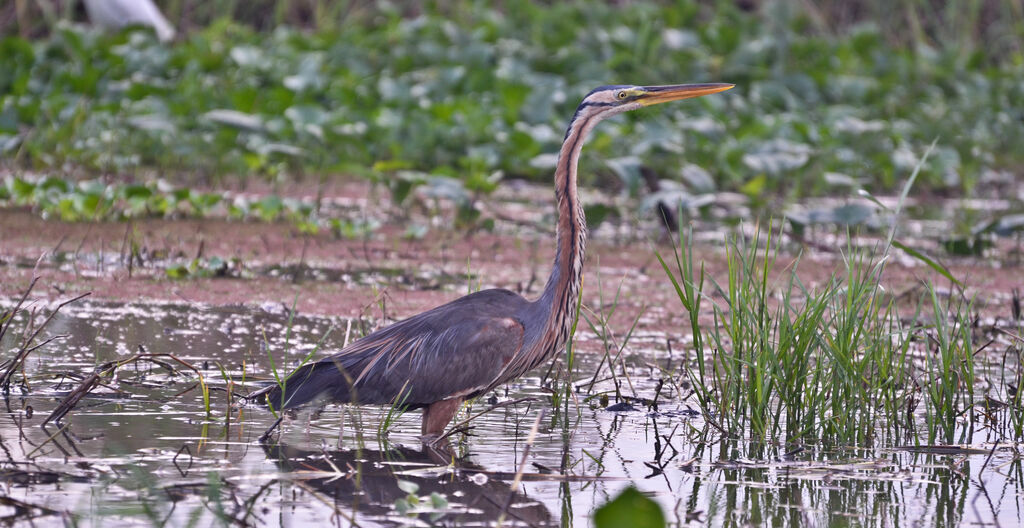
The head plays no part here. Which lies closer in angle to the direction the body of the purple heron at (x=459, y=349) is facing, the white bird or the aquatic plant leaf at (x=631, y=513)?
the aquatic plant leaf

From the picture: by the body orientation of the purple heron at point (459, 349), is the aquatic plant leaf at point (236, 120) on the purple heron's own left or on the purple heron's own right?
on the purple heron's own left

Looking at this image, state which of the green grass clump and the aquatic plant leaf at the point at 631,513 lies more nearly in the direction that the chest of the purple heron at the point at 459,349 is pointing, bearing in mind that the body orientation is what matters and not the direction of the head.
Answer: the green grass clump

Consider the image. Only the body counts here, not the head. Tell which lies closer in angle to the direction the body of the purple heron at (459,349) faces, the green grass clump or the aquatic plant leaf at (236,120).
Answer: the green grass clump

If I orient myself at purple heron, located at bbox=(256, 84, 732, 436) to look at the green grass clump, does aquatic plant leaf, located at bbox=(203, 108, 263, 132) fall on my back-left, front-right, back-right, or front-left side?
back-left

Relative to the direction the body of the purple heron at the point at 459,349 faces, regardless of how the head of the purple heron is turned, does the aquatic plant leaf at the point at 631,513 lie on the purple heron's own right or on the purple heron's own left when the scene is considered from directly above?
on the purple heron's own right

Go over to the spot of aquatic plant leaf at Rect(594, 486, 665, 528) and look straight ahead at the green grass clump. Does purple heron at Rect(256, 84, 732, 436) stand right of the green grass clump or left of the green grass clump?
left

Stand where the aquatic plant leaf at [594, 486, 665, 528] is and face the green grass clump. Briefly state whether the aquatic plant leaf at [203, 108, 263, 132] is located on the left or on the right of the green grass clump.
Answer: left

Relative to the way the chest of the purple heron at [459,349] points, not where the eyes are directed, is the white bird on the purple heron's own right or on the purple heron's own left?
on the purple heron's own left

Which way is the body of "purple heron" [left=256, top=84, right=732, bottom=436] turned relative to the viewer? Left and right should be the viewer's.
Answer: facing to the right of the viewer

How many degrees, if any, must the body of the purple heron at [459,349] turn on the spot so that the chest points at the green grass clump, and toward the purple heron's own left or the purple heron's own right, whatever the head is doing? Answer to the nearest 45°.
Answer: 0° — it already faces it
